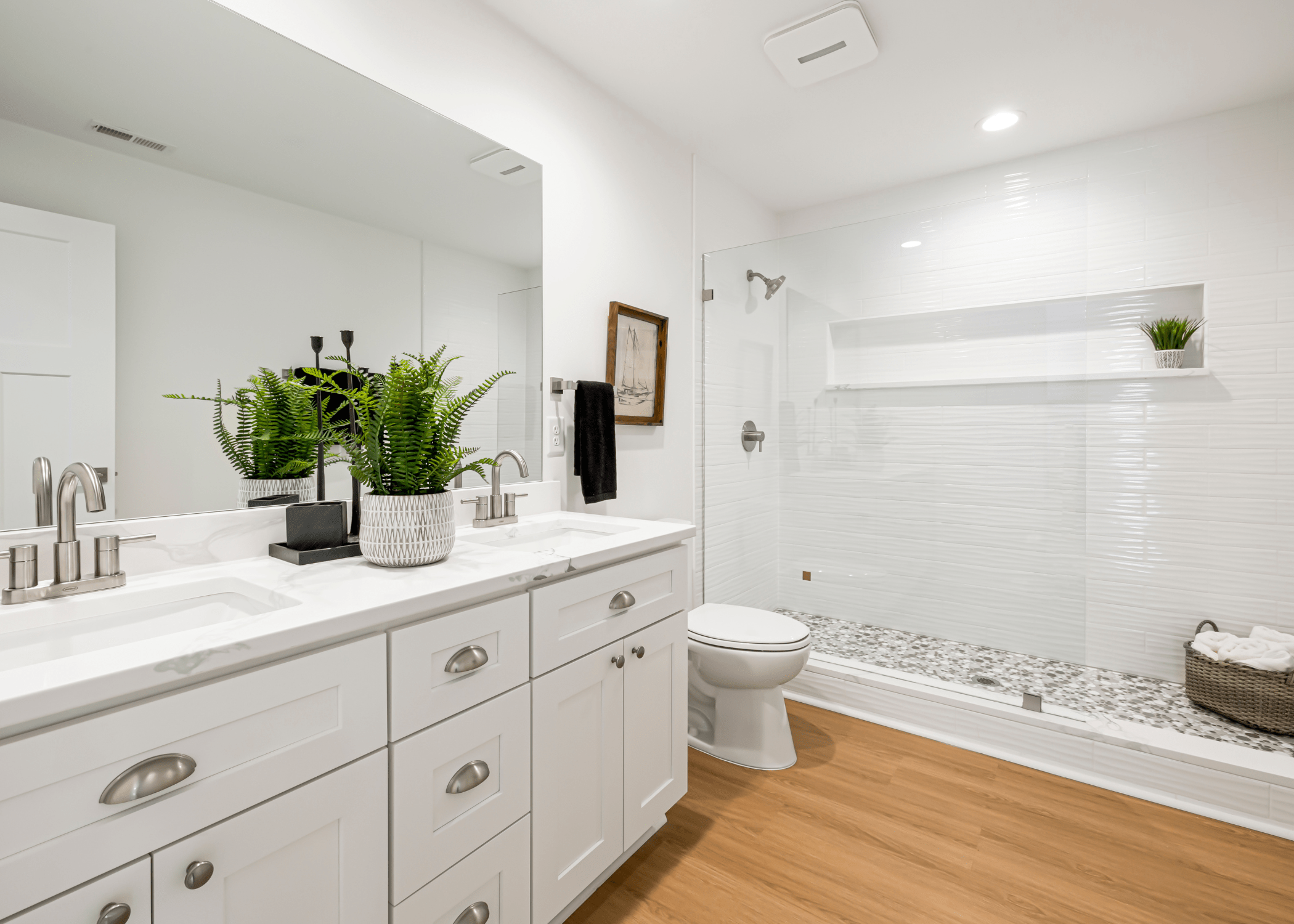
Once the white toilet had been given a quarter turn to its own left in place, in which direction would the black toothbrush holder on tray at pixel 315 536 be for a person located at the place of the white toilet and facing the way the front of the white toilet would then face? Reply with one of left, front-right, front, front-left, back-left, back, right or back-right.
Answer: back

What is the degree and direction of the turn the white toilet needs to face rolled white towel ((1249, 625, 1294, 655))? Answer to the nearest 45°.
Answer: approximately 45° to its left

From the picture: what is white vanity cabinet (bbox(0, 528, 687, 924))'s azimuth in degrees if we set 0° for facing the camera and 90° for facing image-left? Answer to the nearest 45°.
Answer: approximately 315°

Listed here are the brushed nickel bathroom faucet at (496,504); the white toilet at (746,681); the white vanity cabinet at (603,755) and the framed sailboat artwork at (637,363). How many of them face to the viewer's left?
0

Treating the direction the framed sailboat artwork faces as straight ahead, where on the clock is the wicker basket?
The wicker basket is roughly at 11 o'clock from the framed sailboat artwork.

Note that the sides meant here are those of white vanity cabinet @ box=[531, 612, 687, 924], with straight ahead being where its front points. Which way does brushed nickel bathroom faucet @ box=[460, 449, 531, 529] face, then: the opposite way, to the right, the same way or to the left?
the same way

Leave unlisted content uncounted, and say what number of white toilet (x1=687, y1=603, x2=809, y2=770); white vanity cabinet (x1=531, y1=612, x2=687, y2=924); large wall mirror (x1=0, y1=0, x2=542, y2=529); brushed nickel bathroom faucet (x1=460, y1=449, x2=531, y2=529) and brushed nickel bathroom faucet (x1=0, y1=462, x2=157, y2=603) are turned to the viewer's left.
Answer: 0

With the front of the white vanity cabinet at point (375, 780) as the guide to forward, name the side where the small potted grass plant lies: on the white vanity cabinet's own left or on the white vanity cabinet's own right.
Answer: on the white vanity cabinet's own left

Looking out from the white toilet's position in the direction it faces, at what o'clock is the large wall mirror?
The large wall mirror is roughly at 3 o'clock from the white toilet.

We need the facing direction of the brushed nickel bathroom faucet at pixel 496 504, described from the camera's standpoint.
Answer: facing the viewer and to the right of the viewer
